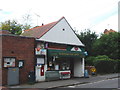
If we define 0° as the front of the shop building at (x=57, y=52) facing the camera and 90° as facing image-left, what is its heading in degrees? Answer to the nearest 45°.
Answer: approximately 315°

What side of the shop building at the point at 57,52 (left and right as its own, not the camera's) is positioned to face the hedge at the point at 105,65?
left

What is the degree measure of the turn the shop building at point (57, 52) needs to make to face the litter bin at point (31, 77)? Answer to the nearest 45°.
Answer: approximately 90° to its right

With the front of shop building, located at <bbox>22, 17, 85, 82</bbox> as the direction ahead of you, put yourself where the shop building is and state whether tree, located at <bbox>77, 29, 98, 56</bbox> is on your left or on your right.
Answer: on your left
